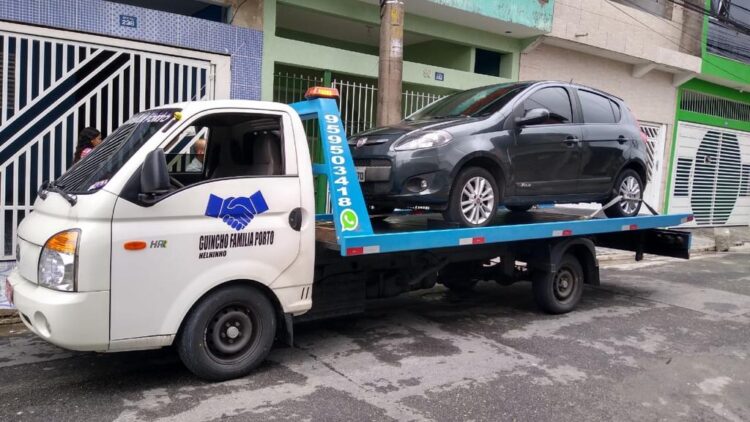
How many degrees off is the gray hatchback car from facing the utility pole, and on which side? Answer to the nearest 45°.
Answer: approximately 90° to its right

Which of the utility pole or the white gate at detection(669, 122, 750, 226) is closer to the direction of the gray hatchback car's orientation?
the utility pole

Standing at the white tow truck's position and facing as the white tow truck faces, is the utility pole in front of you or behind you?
behind

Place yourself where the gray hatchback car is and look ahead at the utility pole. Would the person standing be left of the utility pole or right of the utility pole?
left

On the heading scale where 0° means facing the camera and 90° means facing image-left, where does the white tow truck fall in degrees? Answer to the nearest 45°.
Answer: approximately 45°

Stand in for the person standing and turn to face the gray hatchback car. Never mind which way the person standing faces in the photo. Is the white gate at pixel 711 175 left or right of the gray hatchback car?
left

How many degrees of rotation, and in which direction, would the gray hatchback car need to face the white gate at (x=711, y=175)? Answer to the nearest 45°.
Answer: approximately 180°

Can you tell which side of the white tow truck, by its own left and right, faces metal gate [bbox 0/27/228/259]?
right

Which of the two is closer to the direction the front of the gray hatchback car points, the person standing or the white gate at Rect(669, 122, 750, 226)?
the person standing

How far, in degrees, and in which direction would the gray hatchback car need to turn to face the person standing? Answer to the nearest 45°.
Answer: approximately 45° to its right

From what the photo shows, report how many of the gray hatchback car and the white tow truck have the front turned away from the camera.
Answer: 0

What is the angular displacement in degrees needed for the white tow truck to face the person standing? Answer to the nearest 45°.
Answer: approximately 90° to its right

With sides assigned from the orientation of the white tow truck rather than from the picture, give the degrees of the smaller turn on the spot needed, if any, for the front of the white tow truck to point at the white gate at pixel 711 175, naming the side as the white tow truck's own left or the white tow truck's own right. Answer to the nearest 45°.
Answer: approximately 180°
